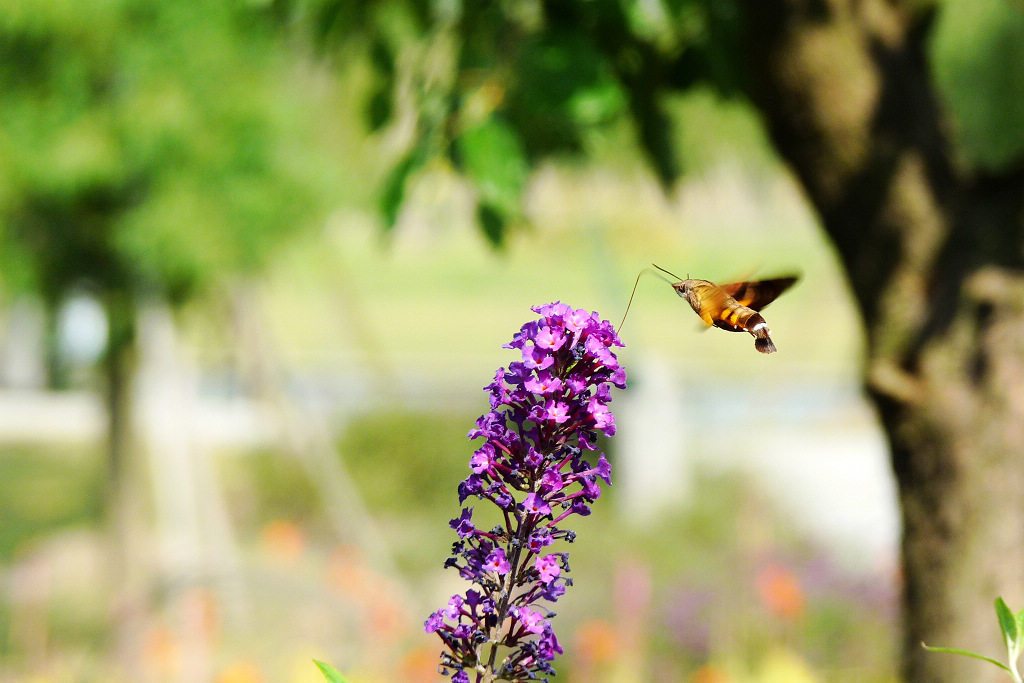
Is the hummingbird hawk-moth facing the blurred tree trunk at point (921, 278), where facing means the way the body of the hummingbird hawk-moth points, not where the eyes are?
no

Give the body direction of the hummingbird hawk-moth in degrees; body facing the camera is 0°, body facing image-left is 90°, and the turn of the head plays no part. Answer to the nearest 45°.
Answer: approximately 90°

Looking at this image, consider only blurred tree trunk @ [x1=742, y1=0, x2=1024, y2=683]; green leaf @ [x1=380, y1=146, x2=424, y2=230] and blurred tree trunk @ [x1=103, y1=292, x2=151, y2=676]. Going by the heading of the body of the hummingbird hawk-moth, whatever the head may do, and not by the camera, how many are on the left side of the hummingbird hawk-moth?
0
